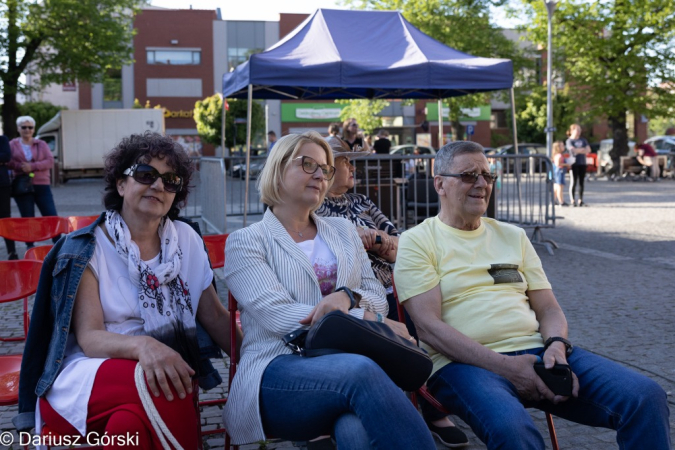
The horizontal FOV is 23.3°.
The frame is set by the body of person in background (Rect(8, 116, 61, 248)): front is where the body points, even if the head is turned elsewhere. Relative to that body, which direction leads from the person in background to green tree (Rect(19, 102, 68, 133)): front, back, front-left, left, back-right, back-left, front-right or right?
back

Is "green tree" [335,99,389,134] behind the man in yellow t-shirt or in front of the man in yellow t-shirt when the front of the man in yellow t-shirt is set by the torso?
behind

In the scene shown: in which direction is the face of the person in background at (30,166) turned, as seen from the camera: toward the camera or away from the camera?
toward the camera

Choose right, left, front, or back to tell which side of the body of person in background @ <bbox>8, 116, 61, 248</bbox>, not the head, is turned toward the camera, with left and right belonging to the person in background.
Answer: front

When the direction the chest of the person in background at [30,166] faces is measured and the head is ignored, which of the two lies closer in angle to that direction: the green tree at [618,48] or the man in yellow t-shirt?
the man in yellow t-shirt

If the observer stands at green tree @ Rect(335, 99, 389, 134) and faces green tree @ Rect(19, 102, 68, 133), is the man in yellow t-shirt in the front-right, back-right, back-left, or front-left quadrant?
back-left

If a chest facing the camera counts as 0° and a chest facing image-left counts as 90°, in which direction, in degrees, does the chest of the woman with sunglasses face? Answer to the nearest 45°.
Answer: approximately 315°

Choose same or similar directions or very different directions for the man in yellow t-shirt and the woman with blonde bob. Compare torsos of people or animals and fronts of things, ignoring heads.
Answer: same or similar directions

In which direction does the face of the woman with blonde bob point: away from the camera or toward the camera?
toward the camera
